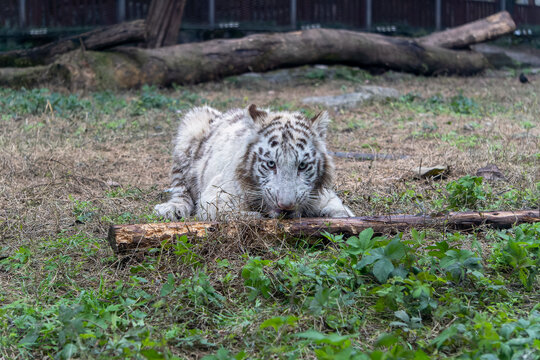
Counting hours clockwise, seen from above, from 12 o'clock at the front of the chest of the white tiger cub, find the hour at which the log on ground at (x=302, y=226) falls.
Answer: The log on ground is roughly at 1 o'clock from the white tiger cub.

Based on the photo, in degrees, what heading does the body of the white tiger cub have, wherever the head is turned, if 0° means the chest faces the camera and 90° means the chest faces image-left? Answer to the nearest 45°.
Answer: approximately 315°

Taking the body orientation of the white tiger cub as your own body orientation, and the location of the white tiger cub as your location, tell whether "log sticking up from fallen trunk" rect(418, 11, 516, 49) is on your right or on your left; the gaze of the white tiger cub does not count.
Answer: on your left

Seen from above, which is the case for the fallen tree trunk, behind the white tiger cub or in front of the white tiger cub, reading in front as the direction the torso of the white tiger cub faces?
behind

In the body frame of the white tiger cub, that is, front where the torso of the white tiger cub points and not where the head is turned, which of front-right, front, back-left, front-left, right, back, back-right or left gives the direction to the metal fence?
back-left

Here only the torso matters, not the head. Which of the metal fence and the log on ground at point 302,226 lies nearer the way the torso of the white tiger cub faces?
the log on ground
